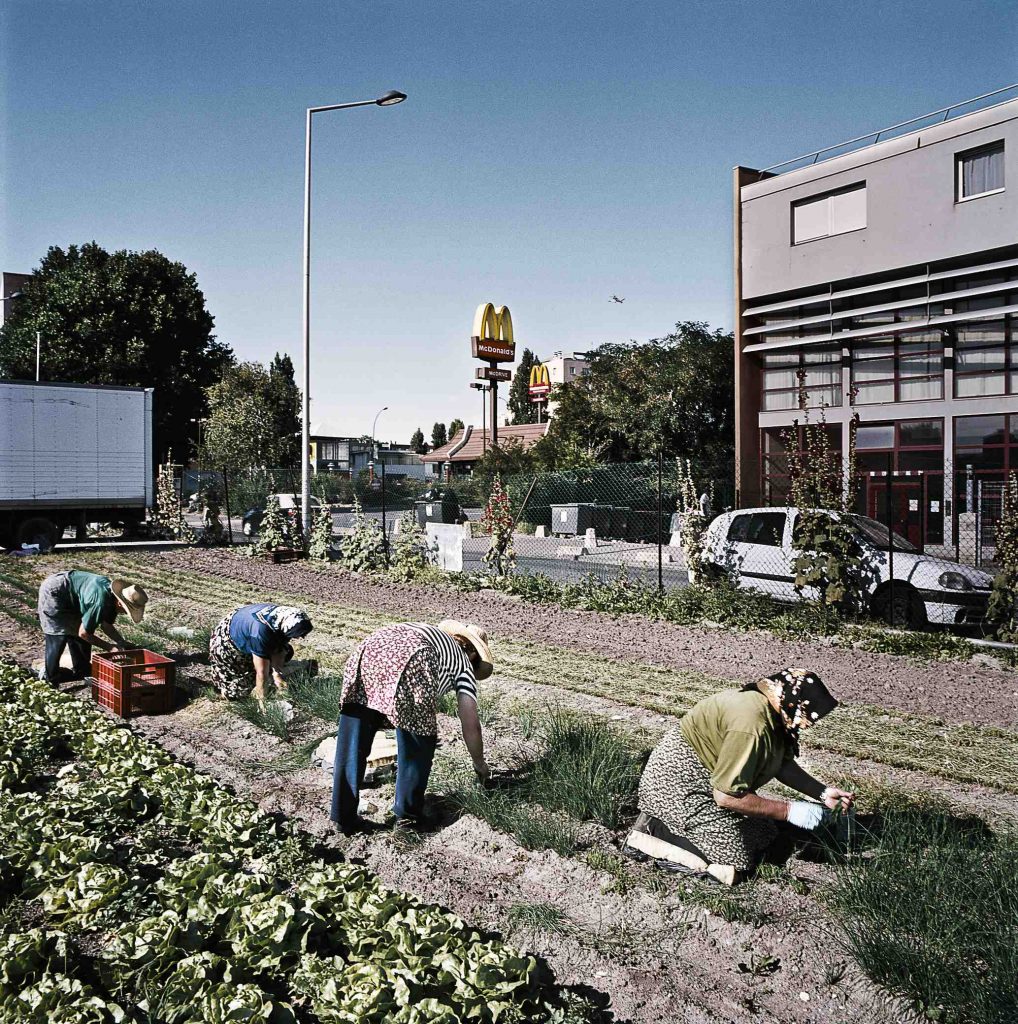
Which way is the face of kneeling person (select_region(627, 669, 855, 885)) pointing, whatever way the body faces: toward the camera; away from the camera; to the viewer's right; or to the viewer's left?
to the viewer's right

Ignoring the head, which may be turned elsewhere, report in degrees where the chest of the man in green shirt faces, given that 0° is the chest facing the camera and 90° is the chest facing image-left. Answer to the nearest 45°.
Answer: approximately 270°

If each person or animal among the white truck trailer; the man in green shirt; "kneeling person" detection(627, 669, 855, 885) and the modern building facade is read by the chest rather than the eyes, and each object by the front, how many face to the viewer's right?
2

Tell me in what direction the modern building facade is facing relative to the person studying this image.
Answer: facing the viewer and to the left of the viewer

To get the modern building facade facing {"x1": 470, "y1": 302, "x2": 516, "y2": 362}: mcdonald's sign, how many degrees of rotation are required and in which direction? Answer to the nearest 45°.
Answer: approximately 90° to its right

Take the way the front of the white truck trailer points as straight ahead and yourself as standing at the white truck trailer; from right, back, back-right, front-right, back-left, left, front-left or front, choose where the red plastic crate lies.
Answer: left

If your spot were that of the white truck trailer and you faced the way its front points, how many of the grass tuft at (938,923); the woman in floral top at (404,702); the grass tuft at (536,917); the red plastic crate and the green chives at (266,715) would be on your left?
5

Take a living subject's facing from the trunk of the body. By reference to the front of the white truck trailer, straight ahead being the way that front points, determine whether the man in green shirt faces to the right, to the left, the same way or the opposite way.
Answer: the opposite way

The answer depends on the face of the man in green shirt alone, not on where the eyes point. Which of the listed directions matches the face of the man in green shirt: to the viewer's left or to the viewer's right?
to the viewer's right

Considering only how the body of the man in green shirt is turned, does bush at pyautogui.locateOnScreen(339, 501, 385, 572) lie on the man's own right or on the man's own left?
on the man's own left

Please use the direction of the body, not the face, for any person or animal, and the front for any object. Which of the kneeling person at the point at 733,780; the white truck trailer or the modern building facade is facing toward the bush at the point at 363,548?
the modern building facade

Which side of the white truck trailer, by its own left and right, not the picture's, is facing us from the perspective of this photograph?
left

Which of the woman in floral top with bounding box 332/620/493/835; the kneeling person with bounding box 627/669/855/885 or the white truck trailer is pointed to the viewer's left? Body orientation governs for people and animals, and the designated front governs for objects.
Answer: the white truck trailer

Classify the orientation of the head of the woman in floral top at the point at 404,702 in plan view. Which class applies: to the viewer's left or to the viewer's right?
to the viewer's right

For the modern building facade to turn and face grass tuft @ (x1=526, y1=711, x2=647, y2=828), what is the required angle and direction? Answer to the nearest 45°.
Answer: approximately 45° to its left

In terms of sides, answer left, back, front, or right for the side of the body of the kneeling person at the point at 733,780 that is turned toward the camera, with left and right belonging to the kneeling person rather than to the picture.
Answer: right

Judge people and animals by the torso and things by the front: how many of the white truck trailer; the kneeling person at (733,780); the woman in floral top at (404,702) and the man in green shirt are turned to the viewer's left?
1

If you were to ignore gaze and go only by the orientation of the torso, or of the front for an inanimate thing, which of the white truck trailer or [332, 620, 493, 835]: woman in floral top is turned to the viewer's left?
the white truck trailer
